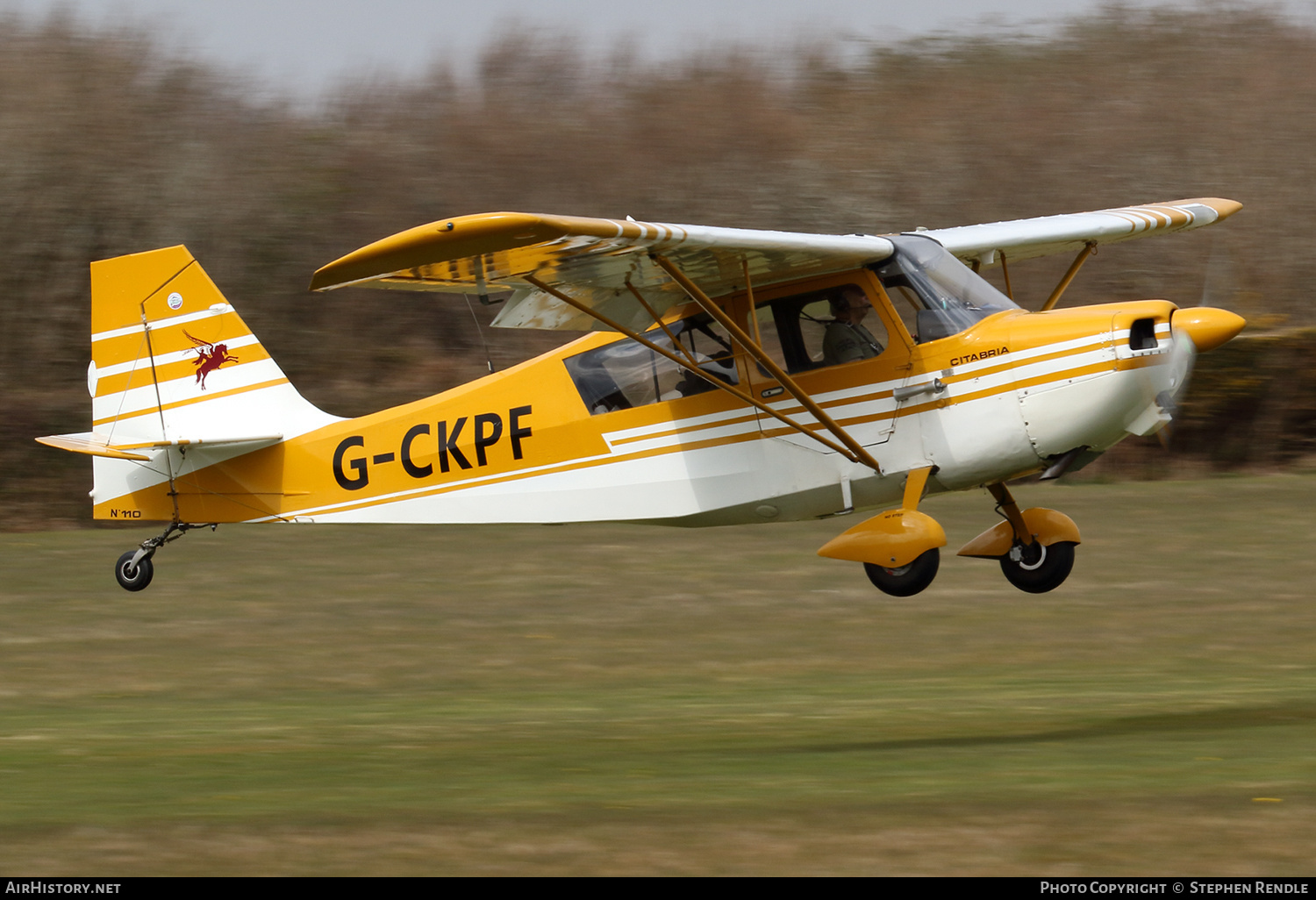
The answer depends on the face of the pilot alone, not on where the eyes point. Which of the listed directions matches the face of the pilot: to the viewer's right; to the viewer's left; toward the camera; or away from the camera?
to the viewer's right

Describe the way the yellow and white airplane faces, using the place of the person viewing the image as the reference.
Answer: facing the viewer and to the right of the viewer

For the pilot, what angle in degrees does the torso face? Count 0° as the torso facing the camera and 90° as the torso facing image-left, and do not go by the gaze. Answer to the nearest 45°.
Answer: approximately 270°
